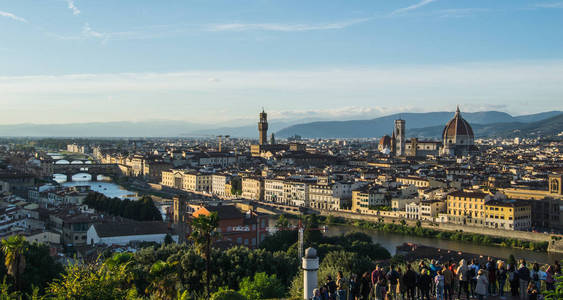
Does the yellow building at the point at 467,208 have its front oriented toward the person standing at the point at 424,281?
yes

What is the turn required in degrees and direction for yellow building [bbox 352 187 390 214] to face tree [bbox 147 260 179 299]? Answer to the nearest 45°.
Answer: approximately 45° to its left

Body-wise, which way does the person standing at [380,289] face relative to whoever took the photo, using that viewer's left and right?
facing away from the viewer

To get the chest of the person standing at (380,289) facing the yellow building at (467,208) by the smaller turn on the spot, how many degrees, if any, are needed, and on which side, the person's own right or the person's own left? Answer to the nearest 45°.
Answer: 0° — they already face it

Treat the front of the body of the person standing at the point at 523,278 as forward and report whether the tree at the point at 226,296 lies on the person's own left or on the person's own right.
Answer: on the person's own left

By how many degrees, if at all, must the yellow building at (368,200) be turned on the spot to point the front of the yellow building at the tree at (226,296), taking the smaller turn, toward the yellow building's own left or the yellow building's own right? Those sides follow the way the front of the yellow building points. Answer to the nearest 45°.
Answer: approximately 45° to the yellow building's own left

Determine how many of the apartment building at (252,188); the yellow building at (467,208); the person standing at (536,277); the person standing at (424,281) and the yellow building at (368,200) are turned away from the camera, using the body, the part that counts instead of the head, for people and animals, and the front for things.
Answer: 2

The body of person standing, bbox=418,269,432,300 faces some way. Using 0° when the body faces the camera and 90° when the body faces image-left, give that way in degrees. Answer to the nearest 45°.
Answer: approximately 180°

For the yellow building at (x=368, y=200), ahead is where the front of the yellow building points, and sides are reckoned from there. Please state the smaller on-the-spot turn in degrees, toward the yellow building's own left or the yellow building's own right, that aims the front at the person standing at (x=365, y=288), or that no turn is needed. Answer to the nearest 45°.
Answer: approximately 45° to the yellow building's own left

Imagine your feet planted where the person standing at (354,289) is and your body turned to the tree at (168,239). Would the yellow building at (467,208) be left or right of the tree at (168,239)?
right

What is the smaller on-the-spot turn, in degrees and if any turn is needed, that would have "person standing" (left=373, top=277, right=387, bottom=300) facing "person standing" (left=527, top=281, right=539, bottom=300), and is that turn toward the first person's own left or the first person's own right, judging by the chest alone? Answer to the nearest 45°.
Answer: approximately 90° to the first person's own right
